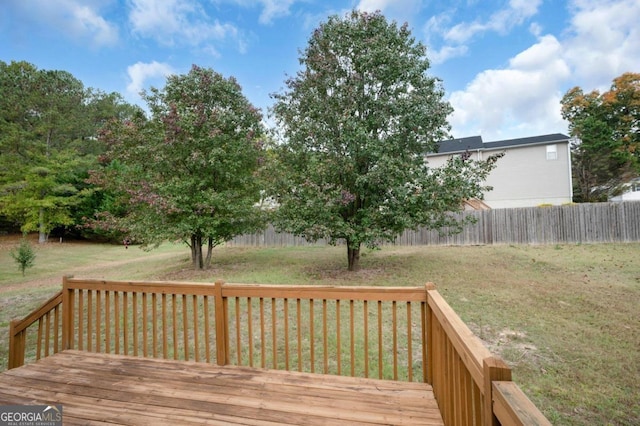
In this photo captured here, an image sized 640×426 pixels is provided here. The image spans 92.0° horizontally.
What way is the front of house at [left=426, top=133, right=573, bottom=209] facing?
away from the camera

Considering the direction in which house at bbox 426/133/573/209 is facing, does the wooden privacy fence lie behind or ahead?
behind

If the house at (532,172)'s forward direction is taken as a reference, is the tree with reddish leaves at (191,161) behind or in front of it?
behind
